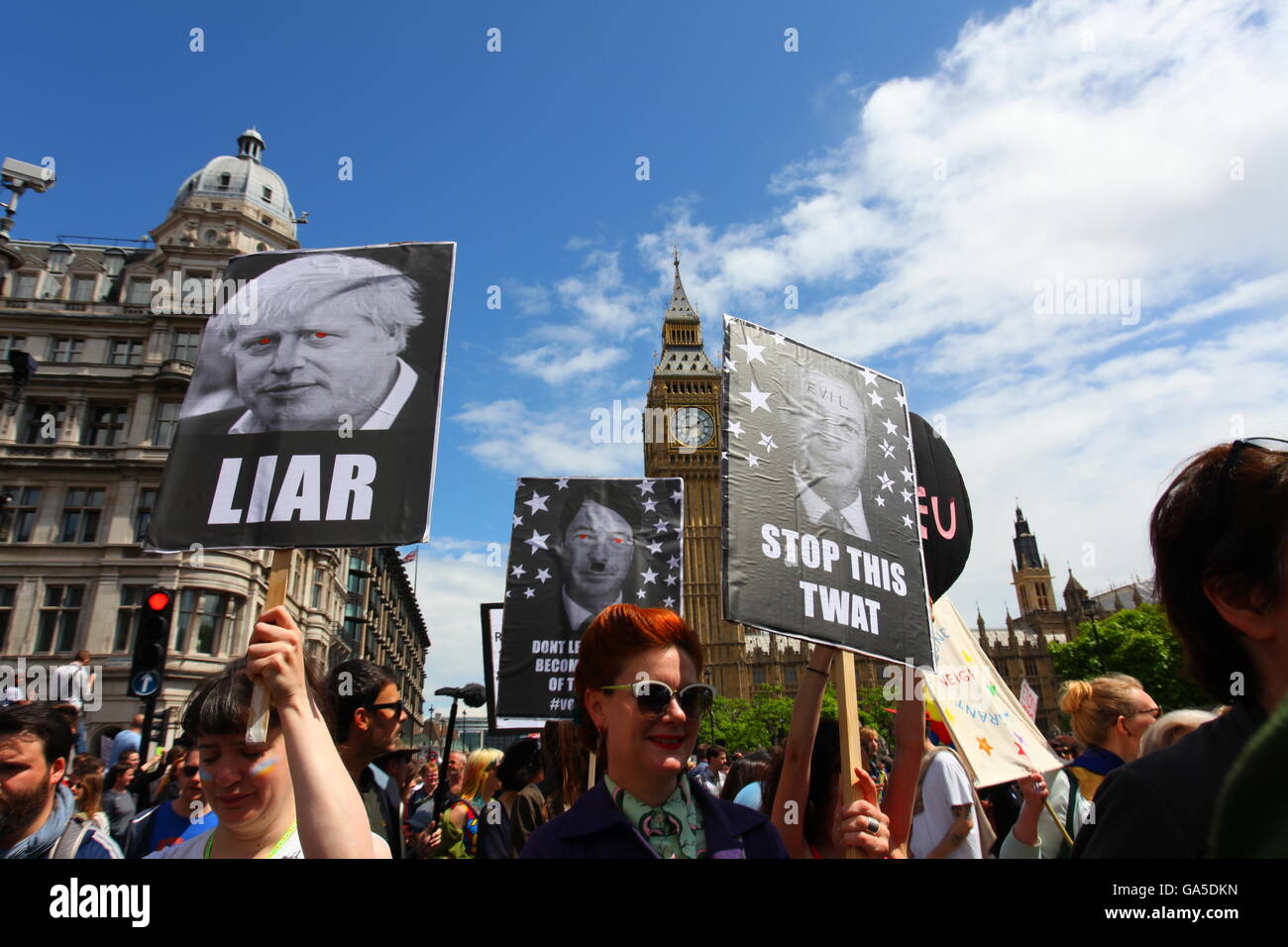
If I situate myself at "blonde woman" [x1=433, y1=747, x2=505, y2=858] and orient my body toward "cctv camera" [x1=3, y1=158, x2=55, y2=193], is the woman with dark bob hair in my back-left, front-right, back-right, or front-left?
back-left

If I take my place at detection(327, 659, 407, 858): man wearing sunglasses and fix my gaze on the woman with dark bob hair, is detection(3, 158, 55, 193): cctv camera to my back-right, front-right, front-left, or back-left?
back-right

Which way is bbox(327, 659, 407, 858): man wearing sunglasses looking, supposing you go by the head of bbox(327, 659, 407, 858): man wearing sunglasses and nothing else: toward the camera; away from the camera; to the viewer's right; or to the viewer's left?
to the viewer's right

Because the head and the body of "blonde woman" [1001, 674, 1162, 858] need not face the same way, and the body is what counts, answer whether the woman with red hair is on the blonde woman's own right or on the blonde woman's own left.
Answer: on the blonde woman's own right

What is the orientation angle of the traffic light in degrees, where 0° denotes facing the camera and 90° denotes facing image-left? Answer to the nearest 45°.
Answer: approximately 0°

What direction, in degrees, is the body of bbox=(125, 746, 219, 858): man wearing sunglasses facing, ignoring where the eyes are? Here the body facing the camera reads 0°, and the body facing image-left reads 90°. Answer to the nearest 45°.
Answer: approximately 315°

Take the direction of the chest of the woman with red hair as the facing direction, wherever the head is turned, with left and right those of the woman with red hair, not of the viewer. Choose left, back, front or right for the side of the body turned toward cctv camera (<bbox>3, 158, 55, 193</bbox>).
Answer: back

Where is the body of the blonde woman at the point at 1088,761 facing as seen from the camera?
to the viewer's right
